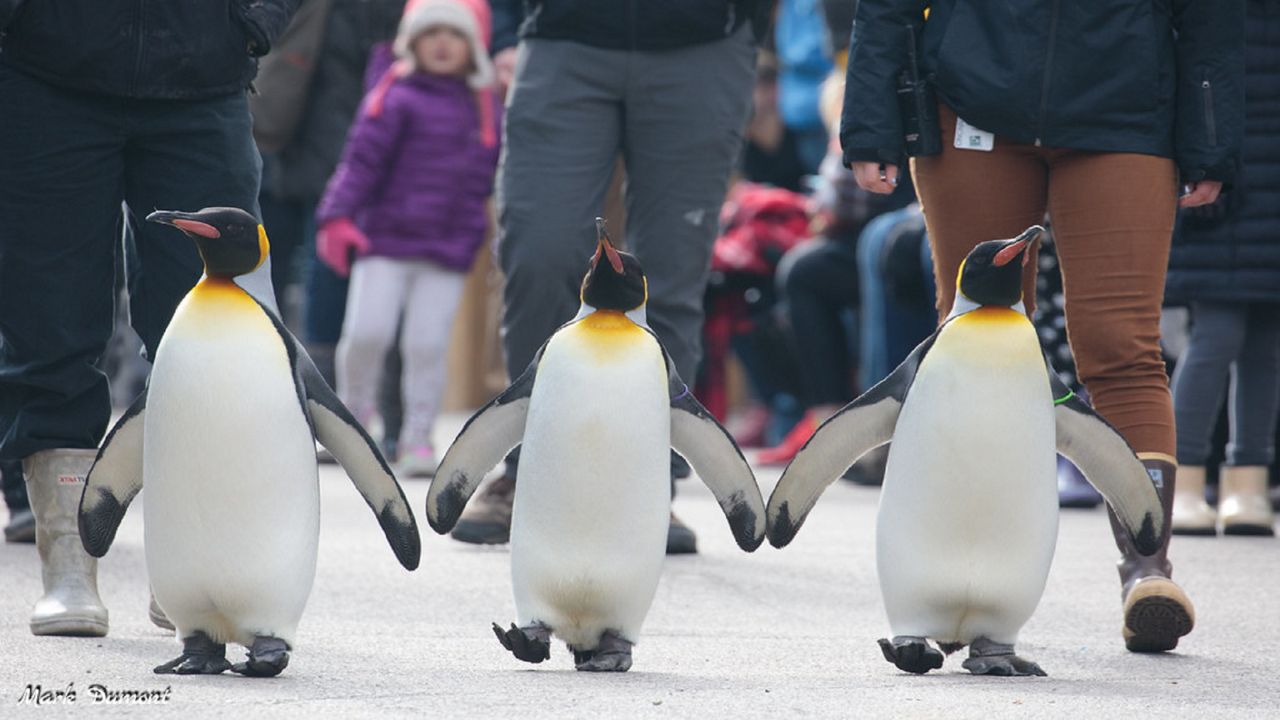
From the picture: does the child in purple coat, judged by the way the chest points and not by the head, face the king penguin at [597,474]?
yes

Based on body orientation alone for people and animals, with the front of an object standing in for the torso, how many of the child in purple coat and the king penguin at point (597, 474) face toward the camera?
2

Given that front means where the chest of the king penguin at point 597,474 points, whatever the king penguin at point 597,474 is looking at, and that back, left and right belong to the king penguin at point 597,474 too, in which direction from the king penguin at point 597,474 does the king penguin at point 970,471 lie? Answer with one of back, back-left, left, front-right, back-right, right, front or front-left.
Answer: left

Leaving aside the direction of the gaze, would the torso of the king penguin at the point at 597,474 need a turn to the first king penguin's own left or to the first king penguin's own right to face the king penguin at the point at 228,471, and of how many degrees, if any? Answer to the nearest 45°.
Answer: approximately 90° to the first king penguin's own right

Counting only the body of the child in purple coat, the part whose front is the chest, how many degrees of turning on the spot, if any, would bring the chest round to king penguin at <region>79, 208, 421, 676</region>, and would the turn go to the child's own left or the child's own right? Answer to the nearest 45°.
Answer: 0° — they already face it

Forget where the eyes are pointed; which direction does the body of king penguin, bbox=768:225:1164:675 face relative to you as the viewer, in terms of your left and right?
facing the viewer

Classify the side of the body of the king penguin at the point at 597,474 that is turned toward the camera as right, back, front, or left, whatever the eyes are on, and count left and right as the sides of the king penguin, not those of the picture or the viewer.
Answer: front

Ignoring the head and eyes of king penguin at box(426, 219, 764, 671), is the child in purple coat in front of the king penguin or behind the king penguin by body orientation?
behind
